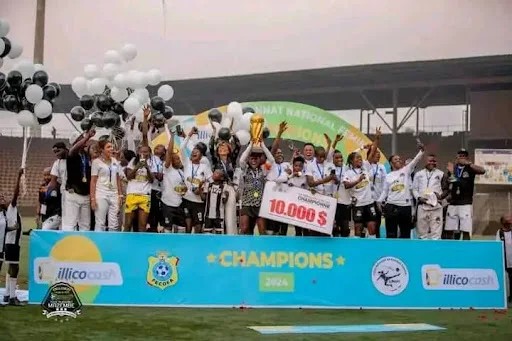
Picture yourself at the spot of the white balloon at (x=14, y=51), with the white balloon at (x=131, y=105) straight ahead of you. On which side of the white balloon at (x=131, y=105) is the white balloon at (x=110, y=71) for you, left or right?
left

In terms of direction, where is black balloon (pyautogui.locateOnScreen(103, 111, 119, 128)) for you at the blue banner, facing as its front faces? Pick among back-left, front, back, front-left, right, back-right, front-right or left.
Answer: back-right

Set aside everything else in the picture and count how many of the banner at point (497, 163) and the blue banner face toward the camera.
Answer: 2

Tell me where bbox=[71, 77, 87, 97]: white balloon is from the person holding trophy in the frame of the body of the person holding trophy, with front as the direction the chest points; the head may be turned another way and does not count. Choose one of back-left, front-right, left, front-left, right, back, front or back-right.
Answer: back-right

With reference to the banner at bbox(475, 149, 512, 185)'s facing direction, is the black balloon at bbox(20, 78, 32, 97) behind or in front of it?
in front

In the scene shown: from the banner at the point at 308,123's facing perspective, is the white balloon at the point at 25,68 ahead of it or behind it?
ahead

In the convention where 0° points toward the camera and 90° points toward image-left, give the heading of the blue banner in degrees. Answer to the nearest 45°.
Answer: approximately 0°

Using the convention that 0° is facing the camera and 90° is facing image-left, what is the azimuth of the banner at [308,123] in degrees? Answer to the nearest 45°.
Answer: approximately 0°

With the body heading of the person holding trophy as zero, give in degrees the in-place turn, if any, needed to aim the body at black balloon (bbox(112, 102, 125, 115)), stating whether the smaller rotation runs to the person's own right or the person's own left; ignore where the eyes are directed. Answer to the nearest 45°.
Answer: approximately 135° to the person's own right

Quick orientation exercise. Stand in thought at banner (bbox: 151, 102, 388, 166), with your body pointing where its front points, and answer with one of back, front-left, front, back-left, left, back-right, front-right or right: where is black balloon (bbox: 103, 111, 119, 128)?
front-right

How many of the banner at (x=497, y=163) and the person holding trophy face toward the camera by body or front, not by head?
2
